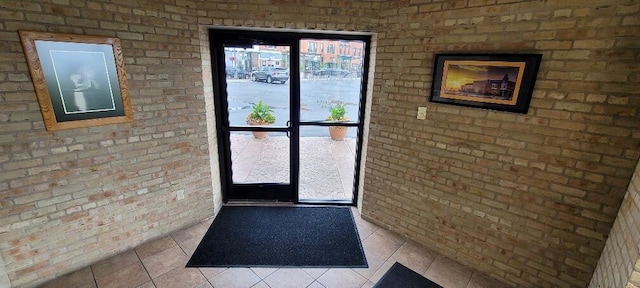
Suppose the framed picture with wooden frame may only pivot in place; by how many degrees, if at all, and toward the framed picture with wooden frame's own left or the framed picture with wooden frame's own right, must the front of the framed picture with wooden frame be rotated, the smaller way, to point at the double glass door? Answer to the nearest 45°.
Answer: approximately 45° to the framed picture with wooden frame's own left

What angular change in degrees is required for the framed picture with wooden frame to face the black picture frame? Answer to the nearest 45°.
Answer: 0° — it already faces it

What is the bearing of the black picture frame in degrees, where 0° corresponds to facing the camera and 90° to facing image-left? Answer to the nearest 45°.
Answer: approximately 45°

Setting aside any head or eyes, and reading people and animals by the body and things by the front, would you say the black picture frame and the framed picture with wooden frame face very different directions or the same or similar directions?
very different directions
